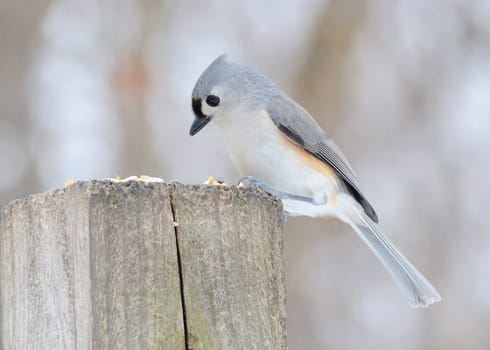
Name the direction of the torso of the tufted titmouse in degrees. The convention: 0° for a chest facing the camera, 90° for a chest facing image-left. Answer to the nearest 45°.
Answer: approximately 90°
